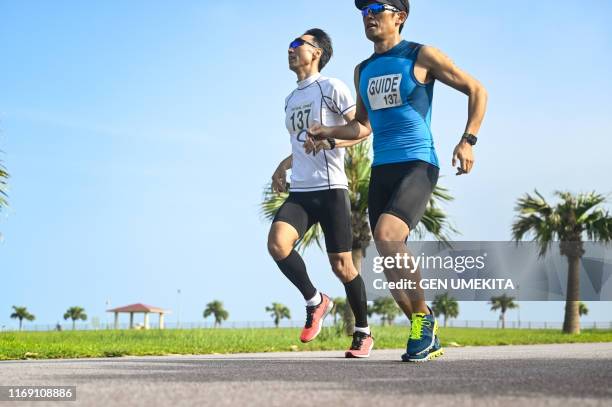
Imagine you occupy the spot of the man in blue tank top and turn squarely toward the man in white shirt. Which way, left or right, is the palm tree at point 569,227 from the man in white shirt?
right

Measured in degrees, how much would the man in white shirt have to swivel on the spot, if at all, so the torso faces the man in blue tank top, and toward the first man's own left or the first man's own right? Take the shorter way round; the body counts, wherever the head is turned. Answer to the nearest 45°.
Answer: approximately 90° to the first man's own left

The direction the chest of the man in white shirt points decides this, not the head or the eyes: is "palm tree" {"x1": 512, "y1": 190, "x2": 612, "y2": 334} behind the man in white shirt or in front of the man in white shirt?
behind
